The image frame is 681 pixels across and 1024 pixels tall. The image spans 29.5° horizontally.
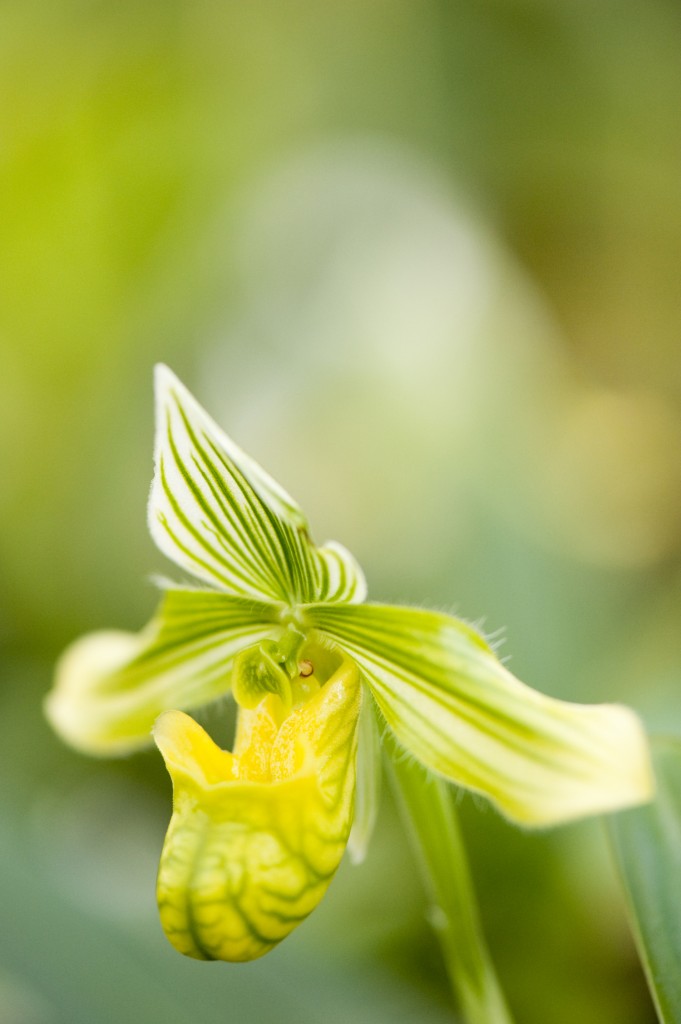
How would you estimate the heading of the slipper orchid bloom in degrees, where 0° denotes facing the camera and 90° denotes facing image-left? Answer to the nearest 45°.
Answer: approximately 45°
